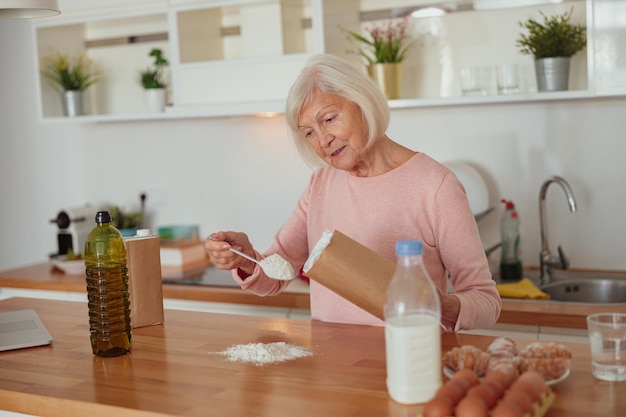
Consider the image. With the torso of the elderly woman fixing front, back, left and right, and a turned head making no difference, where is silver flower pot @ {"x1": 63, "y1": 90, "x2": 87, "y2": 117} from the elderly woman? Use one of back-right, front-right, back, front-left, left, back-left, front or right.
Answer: right

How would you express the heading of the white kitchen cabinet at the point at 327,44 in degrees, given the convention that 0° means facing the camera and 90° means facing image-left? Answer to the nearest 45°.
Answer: approximately 0°

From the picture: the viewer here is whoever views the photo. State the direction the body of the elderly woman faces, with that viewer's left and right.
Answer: facing the viewer and to the left of the viewer

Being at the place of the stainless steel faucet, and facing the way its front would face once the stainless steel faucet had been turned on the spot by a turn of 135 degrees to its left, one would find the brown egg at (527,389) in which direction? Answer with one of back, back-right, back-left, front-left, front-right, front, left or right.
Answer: back

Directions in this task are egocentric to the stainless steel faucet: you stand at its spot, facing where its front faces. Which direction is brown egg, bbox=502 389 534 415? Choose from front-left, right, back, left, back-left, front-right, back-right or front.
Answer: front-right

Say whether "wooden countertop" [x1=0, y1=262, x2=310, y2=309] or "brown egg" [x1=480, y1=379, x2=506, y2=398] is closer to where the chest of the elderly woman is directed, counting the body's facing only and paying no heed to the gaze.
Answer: the brown egg

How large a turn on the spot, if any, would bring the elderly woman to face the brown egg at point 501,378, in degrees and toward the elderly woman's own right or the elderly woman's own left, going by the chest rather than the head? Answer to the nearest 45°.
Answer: approximately 45° to the elderly woman's own left

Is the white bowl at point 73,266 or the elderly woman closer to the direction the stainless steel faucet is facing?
the elderly woman

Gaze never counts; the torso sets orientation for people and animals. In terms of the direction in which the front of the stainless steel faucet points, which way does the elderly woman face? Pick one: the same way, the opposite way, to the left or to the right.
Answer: to the right

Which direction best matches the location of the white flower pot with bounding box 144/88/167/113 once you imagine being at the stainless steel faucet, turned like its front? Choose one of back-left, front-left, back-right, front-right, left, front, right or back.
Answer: back-right

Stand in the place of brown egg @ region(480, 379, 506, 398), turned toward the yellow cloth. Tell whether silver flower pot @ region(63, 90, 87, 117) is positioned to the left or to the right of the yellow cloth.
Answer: left

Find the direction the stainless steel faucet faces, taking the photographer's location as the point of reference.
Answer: facing the viewer and to the right of the viewer

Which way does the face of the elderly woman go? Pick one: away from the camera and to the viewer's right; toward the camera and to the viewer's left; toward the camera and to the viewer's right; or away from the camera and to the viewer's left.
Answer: toward the camera and to the viewer's left

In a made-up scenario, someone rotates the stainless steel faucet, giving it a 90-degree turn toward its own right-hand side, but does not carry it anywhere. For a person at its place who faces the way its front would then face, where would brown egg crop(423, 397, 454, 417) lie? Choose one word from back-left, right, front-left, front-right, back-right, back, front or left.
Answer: front-left

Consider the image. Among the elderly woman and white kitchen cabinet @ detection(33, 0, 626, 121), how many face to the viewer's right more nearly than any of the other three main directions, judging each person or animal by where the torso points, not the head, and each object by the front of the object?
0

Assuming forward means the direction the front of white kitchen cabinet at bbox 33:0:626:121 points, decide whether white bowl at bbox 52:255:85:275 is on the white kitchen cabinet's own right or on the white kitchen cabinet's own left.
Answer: on the white kitchen cabinet's own right
